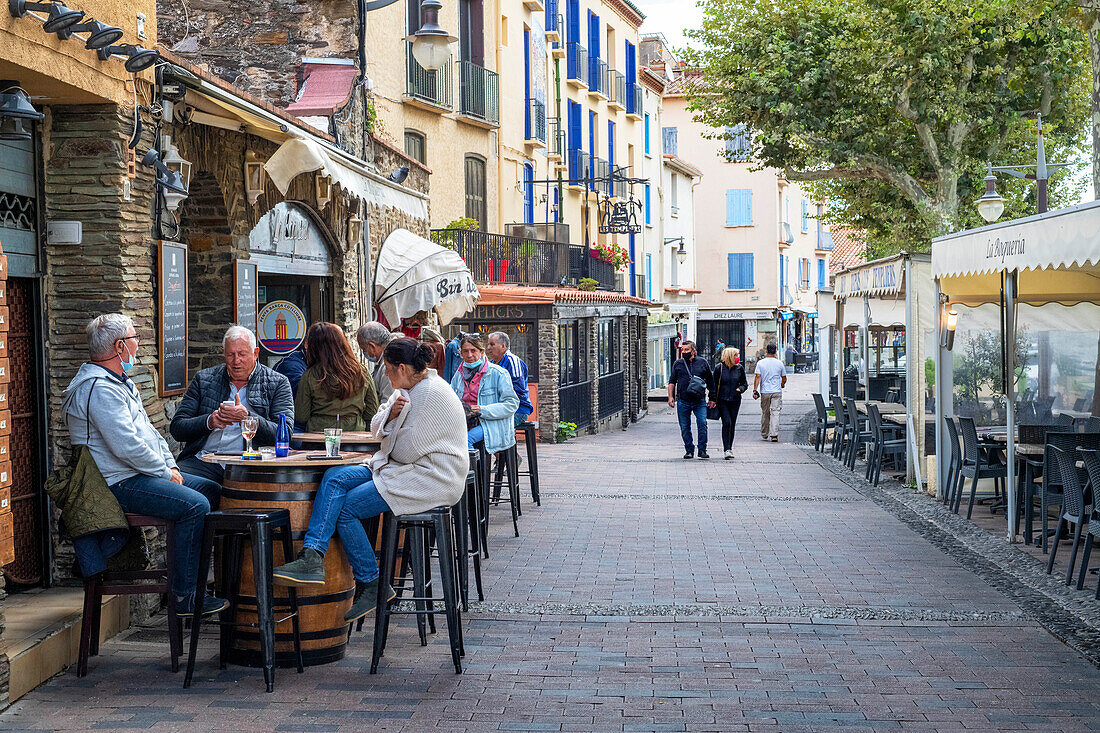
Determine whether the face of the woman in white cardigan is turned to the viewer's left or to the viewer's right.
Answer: to the viewer's left

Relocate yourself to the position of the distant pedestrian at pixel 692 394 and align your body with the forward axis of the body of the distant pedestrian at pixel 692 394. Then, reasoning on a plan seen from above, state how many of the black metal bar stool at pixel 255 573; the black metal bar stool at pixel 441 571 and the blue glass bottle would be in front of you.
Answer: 3

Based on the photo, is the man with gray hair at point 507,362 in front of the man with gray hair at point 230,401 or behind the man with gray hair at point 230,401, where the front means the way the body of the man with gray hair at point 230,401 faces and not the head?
behind

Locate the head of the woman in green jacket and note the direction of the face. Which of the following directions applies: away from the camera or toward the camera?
away from the camera

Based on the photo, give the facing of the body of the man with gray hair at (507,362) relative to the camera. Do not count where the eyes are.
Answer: to the viewer's left

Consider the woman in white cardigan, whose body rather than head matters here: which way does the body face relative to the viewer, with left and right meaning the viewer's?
facing to the left of the viewer

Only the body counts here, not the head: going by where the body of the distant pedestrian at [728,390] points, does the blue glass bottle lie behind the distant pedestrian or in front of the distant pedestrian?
in front

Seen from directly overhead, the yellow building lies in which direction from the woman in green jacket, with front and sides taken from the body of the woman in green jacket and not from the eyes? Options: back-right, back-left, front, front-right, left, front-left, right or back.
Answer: front

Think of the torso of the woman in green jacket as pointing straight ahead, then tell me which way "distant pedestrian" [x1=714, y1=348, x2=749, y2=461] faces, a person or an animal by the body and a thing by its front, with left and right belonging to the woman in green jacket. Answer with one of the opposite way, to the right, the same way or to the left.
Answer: the opposite way

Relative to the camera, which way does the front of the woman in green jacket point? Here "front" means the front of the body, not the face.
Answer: away from the camera
